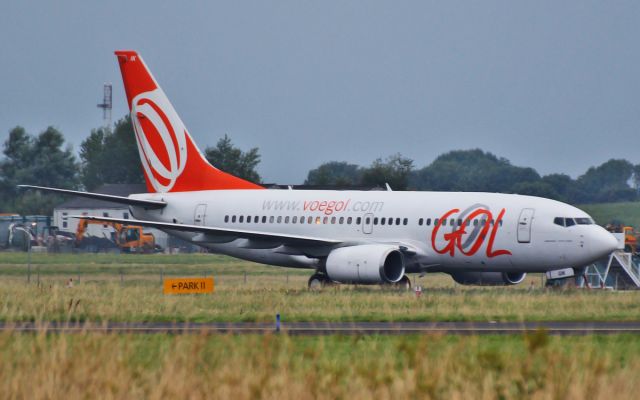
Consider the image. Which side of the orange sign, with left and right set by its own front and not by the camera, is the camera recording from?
front

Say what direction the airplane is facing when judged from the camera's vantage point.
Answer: facing the viewer and to the right of the viewer

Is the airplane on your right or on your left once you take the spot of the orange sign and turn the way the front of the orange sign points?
on your left

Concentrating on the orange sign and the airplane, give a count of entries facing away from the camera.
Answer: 0

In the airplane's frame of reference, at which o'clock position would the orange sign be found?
The orange sign is roughly at 4 o'clock from the airplane.
